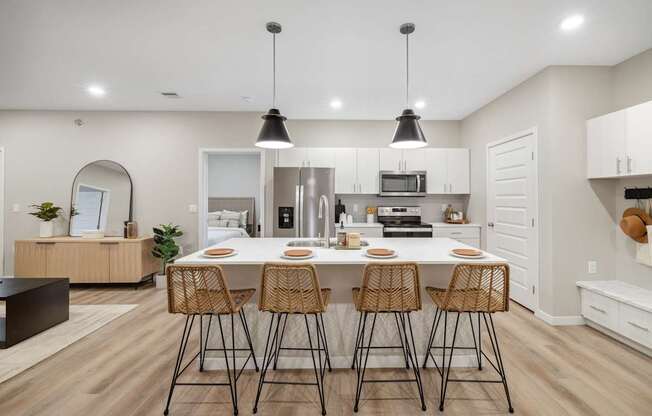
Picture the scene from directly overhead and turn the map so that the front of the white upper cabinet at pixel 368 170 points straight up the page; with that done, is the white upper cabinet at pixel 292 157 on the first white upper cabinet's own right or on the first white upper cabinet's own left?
on the first white upper cabinet's own right

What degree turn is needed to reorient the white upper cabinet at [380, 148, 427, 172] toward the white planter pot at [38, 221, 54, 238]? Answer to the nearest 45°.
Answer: approximately 90° to its right

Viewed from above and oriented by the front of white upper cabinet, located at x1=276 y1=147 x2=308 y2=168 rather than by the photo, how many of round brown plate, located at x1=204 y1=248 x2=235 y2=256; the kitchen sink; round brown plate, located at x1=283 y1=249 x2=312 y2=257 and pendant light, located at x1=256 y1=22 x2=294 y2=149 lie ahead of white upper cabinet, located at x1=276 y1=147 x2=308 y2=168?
4

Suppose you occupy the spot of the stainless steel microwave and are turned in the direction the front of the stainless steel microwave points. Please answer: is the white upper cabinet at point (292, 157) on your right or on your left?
on your right

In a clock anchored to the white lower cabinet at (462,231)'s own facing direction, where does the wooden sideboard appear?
The wooden sideboard is roughly at 2 o'clock from the white lower cabinet.

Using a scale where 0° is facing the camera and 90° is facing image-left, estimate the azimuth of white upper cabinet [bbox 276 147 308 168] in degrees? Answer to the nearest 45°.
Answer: approximately 0°

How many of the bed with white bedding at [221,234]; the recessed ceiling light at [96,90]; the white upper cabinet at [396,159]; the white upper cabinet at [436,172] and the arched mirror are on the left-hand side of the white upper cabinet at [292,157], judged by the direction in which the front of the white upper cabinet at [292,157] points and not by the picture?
2

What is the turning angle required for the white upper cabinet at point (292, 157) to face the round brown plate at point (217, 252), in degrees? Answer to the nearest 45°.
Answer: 0° — it already faces it

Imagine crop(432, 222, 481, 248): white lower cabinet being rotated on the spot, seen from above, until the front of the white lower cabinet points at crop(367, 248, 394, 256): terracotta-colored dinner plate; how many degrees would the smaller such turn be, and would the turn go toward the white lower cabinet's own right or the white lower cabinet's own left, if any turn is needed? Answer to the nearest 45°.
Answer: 0° — it already faces it

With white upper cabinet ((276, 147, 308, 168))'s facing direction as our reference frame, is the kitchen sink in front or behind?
in front
